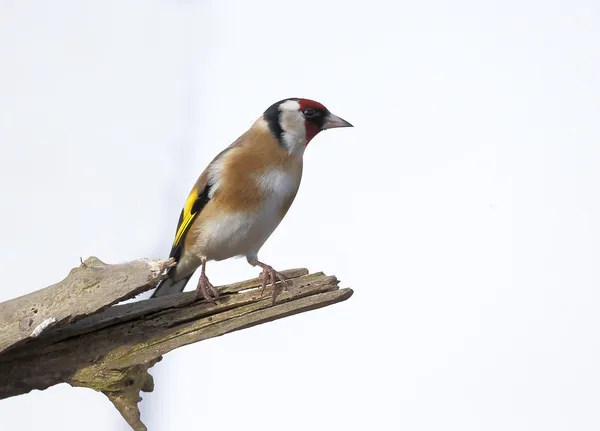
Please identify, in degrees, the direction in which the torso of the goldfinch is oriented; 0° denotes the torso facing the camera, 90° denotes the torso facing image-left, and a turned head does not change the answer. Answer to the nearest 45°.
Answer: approximately 315°
